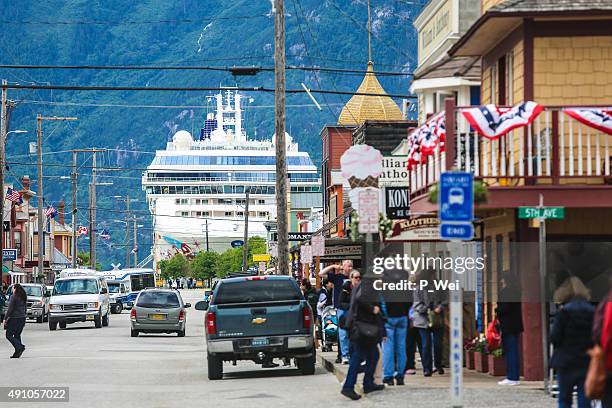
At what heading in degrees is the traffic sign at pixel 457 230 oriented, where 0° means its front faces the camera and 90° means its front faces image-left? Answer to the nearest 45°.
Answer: approximately 0°

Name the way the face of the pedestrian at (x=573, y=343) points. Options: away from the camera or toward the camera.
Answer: away from the camera

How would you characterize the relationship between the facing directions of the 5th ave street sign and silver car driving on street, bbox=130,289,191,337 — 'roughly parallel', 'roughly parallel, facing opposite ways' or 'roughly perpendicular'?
roughly parallel, facing opposite ways

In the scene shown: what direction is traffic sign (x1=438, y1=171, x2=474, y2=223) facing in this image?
toward the camera

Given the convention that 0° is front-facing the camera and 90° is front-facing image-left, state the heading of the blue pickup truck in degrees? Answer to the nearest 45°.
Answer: approximately 180°

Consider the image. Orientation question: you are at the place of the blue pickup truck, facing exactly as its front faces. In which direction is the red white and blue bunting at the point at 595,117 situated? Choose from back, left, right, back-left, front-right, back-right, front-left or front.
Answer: back-right

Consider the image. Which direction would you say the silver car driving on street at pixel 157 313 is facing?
away from the camera

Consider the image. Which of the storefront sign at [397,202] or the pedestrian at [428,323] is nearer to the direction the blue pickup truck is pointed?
the storefront sign

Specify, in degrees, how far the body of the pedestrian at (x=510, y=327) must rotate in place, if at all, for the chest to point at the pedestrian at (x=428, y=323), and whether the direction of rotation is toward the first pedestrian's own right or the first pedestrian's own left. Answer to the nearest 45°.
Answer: approximately 45° to the first pedestrian's own right

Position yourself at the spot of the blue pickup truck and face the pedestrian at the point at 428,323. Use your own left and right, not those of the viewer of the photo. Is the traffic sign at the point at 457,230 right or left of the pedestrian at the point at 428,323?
right

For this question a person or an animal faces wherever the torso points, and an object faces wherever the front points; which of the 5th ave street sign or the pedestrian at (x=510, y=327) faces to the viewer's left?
the pedestrian
